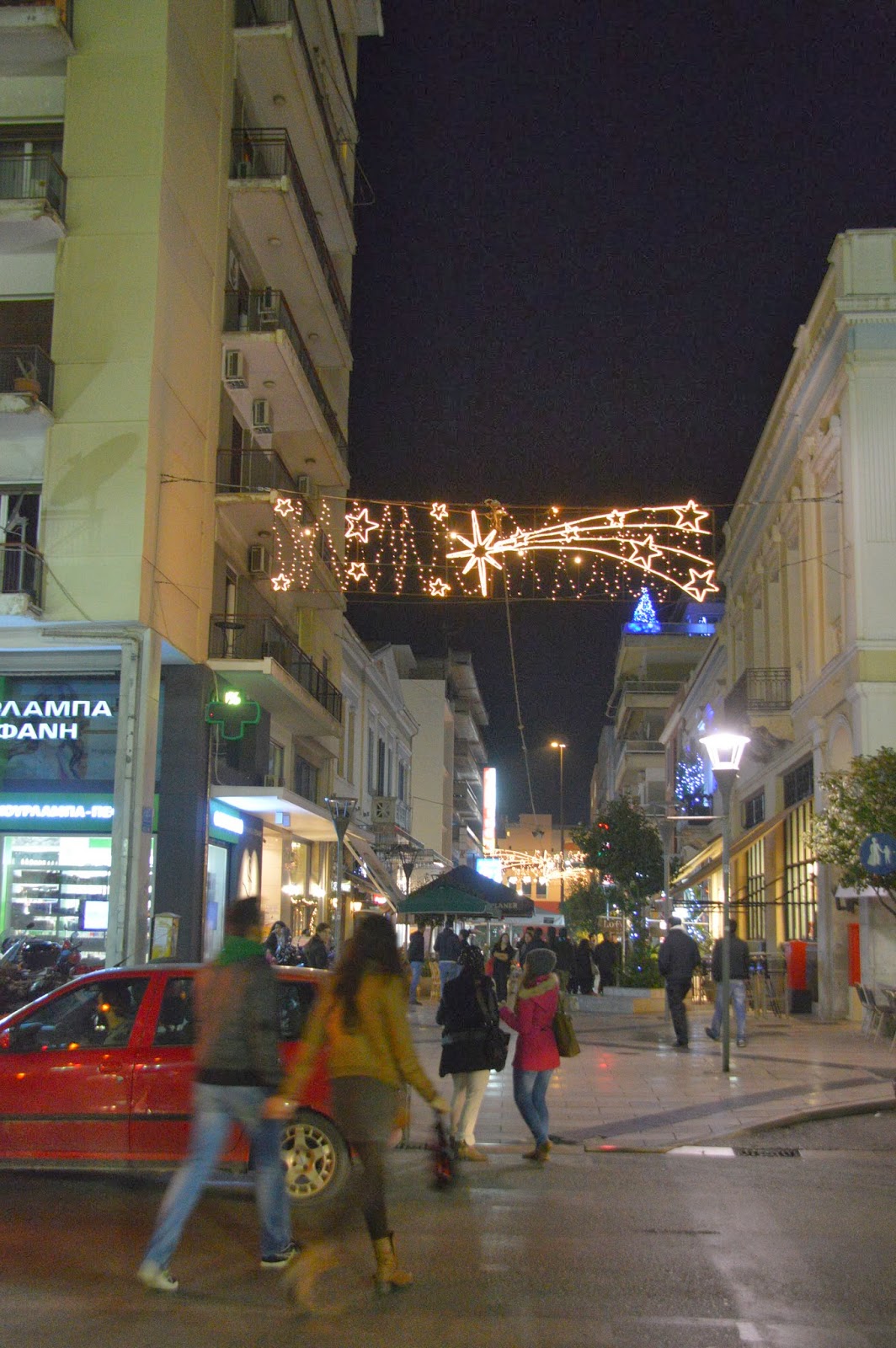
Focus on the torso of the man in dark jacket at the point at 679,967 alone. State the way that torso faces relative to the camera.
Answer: away from the camera

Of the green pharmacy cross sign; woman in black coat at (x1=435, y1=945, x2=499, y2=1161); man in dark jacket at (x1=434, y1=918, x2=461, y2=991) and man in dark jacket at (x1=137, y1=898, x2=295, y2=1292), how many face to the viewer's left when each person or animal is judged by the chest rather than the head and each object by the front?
0

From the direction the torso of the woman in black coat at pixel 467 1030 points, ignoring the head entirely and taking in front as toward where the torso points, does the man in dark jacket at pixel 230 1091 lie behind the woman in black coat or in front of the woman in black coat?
behind

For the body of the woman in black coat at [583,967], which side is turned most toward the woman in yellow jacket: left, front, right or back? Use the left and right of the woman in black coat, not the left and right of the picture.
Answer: back

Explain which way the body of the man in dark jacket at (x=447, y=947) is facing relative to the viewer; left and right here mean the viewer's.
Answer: facing away from the viewer

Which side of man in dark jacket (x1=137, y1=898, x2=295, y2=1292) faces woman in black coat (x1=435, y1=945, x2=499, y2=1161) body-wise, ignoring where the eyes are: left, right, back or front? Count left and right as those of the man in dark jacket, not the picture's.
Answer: front

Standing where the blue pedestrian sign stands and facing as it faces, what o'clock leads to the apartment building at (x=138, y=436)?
The apartment building is roughly at 3 o'clock from the blue pedestrian sign.

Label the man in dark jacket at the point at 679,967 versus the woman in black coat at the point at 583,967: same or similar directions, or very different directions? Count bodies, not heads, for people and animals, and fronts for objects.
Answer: same or similar directions

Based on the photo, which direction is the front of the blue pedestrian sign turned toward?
toward the camera

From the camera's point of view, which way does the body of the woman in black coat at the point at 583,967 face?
away from the camera

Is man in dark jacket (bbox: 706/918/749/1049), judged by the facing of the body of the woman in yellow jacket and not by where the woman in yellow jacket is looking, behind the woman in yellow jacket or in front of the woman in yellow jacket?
in front

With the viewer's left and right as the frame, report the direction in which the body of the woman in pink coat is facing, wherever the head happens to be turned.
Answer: facing away from the viewer and to the left of the viewer
